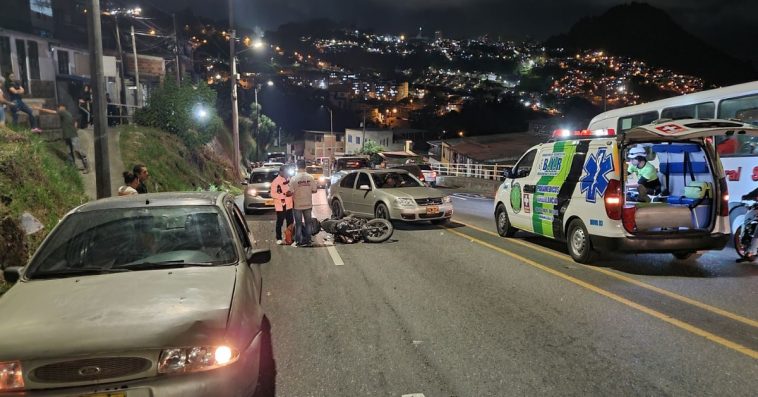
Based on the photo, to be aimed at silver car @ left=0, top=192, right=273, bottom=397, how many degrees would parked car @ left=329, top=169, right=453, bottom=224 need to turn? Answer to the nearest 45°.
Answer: approximately 45° to its right

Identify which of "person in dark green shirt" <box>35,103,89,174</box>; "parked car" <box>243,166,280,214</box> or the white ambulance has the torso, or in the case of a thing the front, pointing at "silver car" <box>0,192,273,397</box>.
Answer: the parked car

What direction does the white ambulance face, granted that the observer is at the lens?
facing away from the viewer and to the left of the viewer

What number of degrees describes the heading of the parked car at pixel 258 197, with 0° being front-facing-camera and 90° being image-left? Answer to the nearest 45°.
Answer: approximately 0°

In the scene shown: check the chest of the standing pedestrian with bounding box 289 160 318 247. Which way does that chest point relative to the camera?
away from the camera

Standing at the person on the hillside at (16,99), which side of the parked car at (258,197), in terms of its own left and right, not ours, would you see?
right

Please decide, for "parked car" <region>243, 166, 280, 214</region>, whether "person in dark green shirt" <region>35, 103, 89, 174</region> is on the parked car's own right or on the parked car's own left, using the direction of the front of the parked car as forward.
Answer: on the parked car's own right

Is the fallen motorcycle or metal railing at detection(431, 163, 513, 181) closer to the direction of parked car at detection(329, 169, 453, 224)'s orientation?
the fallen motorcycle
